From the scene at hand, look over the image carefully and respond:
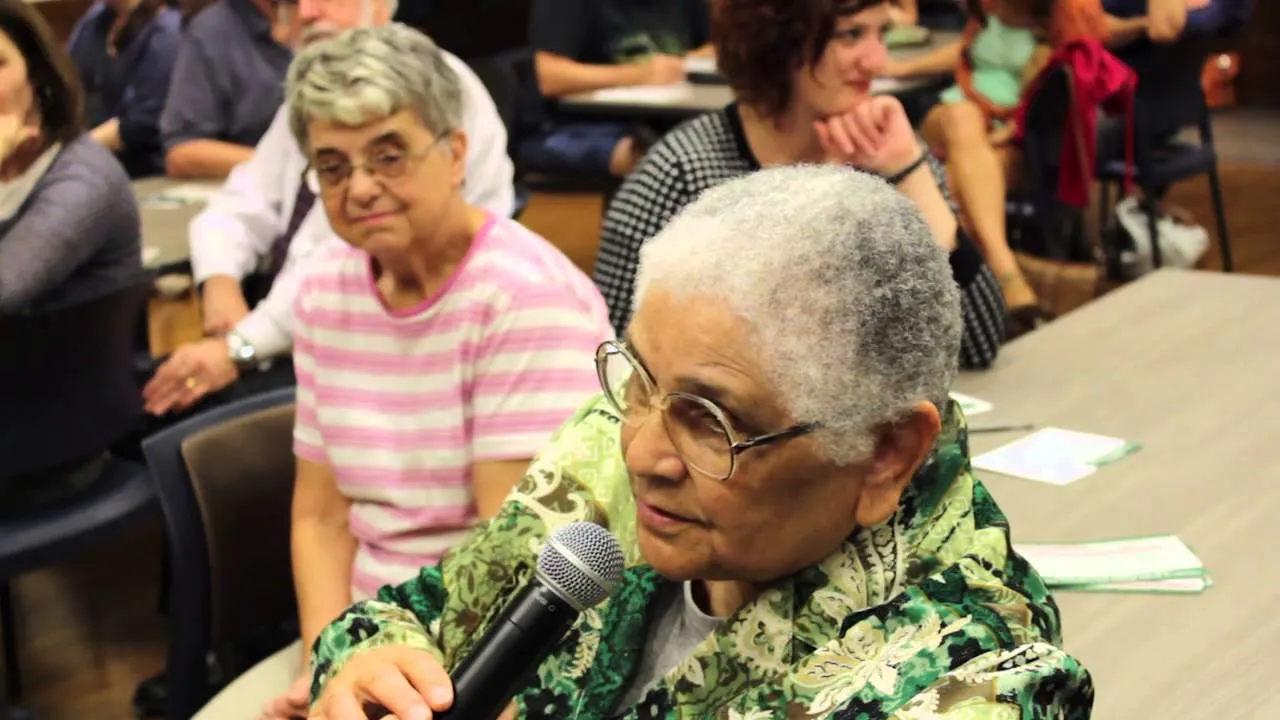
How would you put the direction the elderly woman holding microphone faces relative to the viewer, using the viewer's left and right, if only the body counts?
facing the viewer and to the left of the viewer

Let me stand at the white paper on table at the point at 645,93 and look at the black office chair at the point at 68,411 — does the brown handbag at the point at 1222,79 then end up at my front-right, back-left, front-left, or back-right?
back-left

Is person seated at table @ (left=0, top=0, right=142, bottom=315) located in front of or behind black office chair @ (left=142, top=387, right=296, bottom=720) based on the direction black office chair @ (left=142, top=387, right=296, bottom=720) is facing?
behind

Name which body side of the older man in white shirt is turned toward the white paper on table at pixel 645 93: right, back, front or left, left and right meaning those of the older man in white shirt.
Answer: back

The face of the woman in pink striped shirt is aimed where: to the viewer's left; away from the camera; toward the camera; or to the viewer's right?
toward the camera
